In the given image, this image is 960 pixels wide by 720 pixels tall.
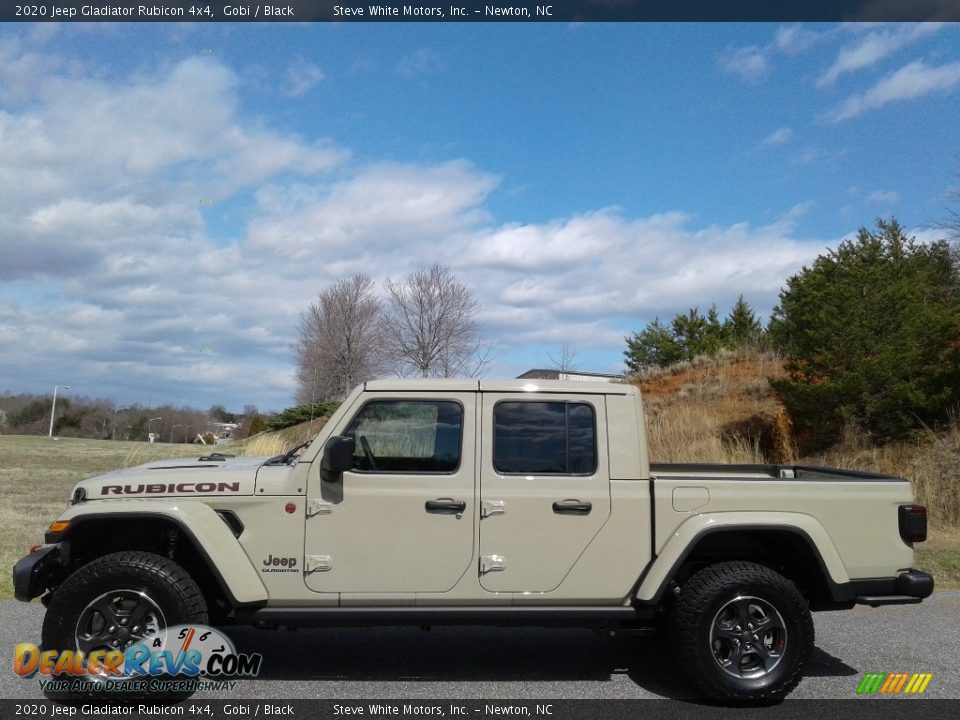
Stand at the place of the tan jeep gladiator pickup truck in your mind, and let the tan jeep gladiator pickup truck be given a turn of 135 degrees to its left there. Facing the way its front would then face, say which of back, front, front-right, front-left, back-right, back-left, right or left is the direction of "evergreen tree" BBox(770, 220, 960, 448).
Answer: left

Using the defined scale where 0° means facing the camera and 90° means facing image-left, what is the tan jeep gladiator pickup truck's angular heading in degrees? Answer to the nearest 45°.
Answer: approximately 90°

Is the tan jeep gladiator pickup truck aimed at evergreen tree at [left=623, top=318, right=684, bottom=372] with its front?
no

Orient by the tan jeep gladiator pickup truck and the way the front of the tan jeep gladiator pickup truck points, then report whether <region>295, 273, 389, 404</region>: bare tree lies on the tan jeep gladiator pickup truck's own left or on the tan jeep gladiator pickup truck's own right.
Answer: on the tan jeep gladiator pickup truck's own right

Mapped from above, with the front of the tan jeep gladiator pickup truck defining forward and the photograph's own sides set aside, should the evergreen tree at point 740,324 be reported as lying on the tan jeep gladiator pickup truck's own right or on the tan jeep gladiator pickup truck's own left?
on the tan jeep gladiator pickup truck's own right

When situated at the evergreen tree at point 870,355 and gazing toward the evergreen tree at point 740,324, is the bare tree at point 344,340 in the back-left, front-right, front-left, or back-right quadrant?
front-left
